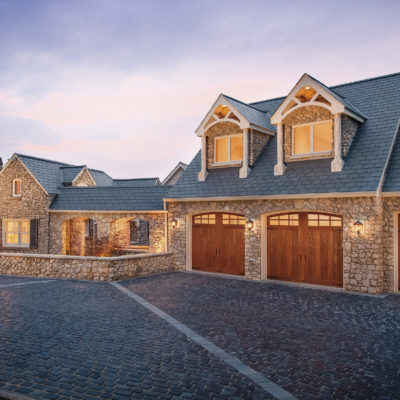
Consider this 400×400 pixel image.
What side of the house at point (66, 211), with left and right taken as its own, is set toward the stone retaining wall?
front

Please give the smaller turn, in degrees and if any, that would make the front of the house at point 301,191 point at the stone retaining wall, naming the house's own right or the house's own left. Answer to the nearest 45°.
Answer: approximately 45° to the house's own right

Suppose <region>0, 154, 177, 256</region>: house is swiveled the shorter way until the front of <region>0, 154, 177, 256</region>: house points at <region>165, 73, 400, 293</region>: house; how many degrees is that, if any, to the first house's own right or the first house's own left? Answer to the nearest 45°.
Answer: approximately 45° to the first house's own left

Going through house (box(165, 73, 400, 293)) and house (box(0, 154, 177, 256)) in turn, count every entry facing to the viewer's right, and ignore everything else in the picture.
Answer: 0

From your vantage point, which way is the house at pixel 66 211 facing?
toward the camera
